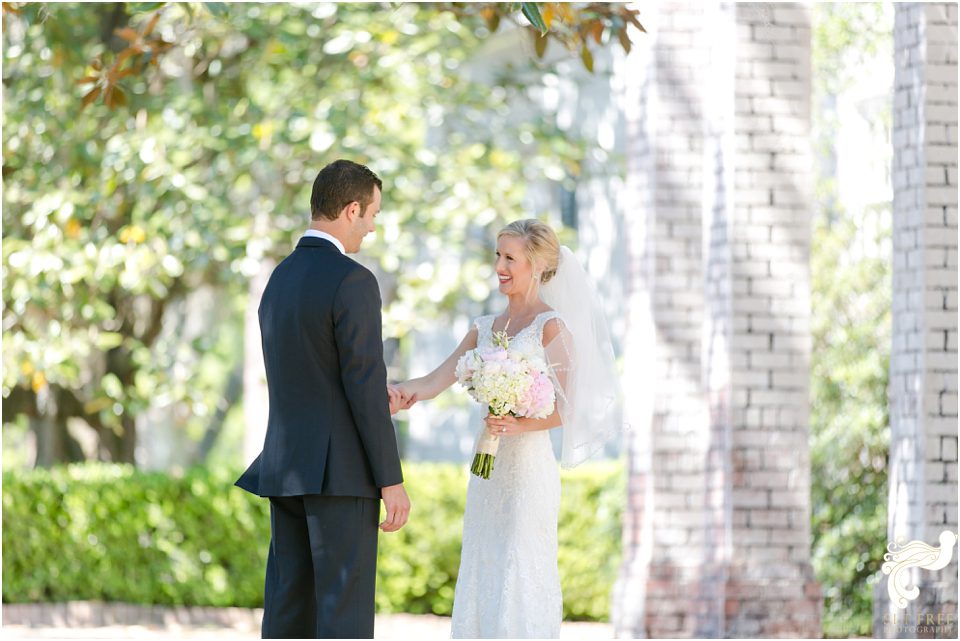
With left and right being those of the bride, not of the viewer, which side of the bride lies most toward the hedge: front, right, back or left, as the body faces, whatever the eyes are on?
right

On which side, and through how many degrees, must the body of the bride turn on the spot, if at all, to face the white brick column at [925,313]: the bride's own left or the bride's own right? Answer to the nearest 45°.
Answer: approximately 180°

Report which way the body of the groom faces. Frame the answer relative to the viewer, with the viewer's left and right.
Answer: facing away from the viewer and to the right of the viewer

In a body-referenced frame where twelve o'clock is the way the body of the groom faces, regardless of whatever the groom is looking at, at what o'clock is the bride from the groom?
The bride is roughly at 12 o'clock from the groom.

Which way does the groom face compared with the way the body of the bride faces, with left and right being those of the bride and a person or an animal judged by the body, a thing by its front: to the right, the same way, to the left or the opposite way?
the opposite way

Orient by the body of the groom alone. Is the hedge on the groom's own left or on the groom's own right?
on the groom's own left
